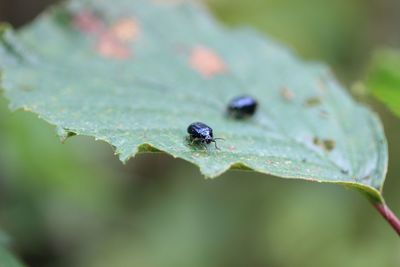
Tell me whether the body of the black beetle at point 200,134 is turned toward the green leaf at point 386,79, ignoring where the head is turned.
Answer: no

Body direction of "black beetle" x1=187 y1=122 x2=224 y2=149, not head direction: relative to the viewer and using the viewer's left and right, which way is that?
facing the viewer and to the right of the viewer

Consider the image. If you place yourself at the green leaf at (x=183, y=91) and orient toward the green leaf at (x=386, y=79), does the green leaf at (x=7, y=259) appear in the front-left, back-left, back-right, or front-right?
back-right

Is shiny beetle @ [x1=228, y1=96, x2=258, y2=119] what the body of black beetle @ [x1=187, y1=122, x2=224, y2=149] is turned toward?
no
